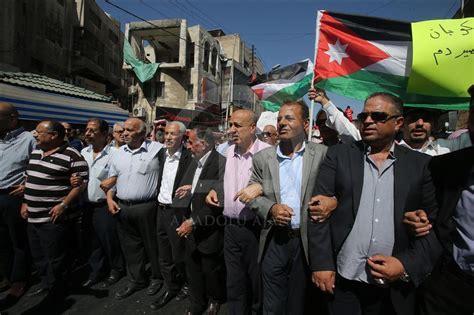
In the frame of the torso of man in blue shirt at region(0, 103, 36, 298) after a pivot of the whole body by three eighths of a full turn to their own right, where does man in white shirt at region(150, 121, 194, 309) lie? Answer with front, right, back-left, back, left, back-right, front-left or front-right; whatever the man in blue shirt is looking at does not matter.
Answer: back-right

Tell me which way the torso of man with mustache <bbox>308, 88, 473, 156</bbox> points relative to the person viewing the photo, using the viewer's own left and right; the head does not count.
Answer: facing the viewer

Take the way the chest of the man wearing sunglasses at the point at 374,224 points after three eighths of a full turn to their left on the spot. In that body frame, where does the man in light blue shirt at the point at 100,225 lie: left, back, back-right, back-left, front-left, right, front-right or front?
back-left

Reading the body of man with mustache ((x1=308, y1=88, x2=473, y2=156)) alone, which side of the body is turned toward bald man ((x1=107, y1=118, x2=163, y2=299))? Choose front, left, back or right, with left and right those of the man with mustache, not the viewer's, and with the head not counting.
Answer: right

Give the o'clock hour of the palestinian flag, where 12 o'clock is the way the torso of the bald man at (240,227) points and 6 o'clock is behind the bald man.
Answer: The palestinian flag is roughly at 5 o'clock from the bald man.

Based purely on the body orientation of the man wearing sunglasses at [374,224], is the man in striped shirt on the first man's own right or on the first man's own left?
on the first man's own right

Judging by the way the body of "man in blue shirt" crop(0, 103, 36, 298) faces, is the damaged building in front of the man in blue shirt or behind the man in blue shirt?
behind

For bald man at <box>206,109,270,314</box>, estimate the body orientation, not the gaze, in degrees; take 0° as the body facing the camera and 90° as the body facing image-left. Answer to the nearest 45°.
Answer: approximately 45°

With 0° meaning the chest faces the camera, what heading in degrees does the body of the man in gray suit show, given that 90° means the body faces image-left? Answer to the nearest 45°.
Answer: approximately 0°

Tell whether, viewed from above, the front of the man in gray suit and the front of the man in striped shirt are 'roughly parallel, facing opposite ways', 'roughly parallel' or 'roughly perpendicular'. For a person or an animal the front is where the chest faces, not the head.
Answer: roughly parallel

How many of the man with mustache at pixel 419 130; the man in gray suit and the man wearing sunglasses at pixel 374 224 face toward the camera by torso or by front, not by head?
3

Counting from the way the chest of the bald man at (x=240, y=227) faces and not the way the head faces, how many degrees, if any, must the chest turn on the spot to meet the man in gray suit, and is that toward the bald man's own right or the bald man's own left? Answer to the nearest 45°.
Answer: approximately 90° to the bald man's own left

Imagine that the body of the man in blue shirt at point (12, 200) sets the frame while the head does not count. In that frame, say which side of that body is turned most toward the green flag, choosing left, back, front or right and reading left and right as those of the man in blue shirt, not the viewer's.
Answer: back

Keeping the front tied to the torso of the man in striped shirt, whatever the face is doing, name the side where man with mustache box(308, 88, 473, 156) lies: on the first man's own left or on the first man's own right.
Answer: on the first man's own left

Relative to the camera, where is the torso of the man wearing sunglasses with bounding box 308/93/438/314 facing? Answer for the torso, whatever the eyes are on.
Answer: toward the camera

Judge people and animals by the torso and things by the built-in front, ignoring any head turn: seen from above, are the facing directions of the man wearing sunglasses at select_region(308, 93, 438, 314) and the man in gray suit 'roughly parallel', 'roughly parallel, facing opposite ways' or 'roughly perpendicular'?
roughly parallel
